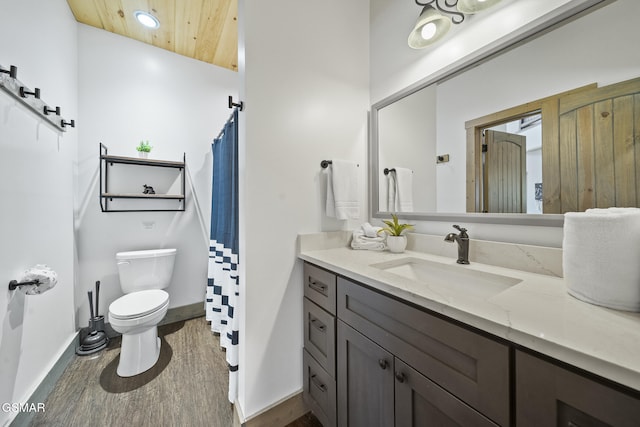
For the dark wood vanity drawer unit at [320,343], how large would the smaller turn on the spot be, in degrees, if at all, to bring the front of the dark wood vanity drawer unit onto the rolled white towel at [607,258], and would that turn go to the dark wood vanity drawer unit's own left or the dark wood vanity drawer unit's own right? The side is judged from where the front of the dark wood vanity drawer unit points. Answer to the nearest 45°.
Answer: approximately 90° to the dark wood vanity drawer unit's own left

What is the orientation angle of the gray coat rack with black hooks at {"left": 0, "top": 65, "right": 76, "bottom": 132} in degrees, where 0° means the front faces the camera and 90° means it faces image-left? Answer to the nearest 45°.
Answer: approximately 270°

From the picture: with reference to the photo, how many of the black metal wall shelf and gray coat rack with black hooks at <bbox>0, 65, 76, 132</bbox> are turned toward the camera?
1

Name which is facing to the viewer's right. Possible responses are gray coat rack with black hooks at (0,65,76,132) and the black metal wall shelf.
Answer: the gray coat rack with black hooks

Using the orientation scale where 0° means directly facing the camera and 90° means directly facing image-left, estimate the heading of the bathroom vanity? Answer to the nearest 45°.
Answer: approximately 45°

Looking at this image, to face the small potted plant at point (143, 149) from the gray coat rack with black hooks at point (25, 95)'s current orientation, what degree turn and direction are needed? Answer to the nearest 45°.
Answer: approximately 45° to its left

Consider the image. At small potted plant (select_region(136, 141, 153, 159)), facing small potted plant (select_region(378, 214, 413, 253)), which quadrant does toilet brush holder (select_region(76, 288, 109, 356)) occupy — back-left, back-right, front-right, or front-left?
back-right

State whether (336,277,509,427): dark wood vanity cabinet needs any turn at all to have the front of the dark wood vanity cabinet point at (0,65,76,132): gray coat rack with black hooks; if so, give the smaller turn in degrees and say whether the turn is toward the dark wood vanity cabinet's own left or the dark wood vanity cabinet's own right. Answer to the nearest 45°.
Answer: approximately 45° to the dark wood vanity cabinet's own right

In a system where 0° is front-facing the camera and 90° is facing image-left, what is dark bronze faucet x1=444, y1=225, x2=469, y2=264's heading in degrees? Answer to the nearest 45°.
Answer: approximately 45°

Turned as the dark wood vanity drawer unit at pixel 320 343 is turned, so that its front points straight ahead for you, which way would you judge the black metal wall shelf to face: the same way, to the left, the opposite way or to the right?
to the left
